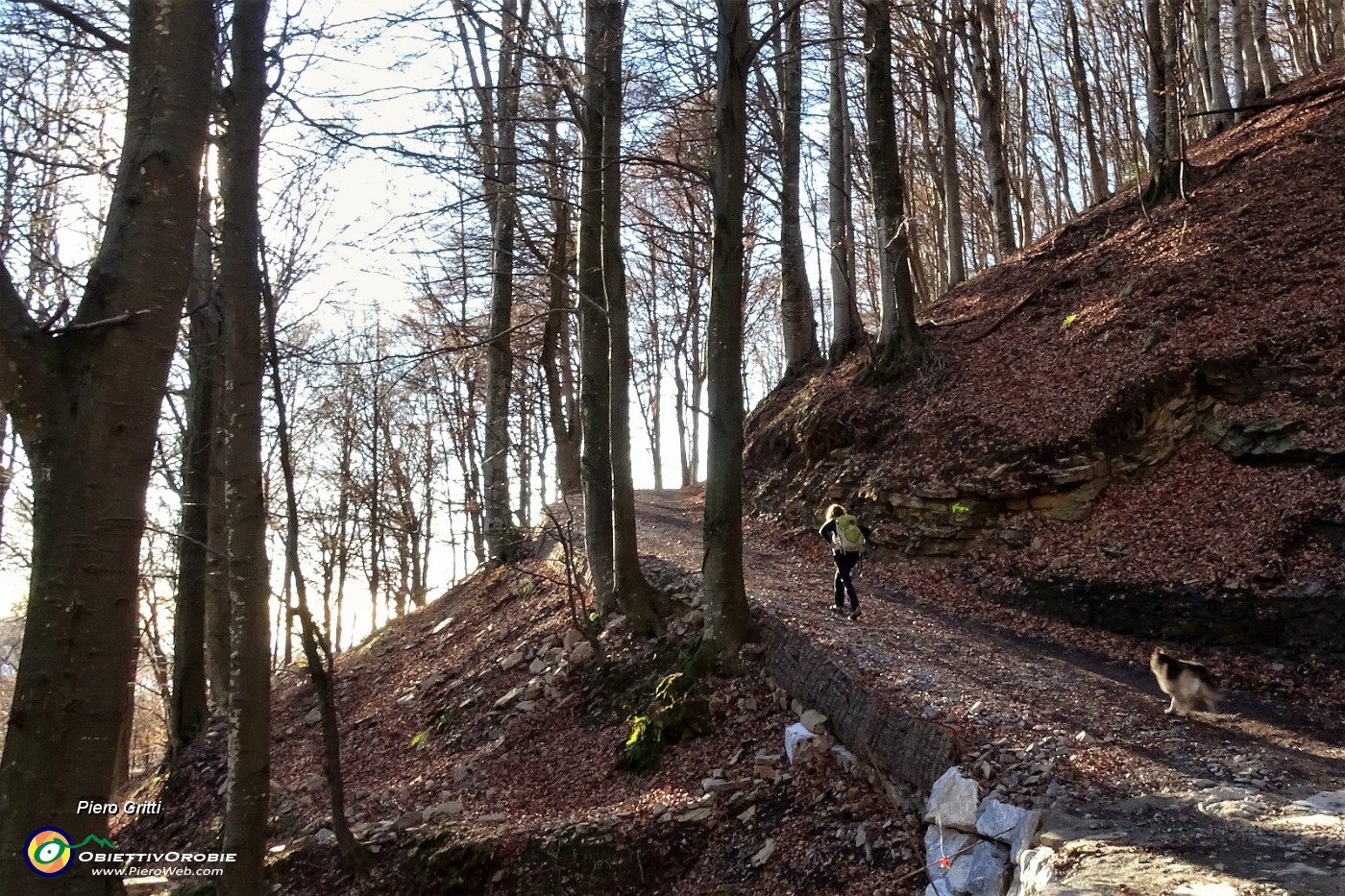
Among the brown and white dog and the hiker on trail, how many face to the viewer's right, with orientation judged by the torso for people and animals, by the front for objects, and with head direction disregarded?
0

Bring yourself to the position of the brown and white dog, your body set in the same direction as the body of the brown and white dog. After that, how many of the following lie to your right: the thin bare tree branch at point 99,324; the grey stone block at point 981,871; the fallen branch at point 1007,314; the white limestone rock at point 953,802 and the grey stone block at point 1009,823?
1

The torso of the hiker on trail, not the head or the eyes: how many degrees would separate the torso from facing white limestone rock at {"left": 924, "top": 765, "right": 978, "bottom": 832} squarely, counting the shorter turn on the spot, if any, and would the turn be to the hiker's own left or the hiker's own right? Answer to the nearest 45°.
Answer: approximately 135° to the hiker's own left

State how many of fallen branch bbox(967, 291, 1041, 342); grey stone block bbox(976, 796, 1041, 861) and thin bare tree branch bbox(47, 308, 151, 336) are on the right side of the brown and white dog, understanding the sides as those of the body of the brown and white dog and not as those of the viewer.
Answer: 1

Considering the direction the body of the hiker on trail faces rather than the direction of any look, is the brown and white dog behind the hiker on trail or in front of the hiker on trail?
behind

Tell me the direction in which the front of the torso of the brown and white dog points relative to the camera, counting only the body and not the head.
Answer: to the viewer's left

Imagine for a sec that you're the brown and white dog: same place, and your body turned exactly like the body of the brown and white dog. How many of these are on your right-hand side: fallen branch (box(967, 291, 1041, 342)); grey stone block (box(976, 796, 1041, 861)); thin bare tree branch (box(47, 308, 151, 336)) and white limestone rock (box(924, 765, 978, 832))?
1

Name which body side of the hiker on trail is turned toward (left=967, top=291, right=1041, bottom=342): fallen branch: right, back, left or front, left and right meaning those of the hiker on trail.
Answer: right

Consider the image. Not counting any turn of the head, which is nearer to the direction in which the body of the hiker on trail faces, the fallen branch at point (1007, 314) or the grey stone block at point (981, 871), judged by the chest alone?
the fallen branch

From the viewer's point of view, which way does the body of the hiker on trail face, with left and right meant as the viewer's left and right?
facing away from the viewer and to the left of the viewer
